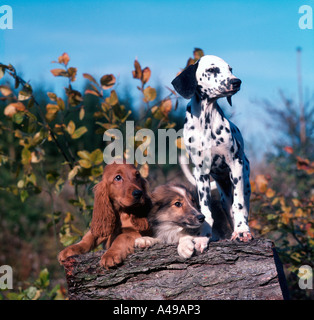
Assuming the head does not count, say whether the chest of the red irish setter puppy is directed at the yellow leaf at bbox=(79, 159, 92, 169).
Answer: no

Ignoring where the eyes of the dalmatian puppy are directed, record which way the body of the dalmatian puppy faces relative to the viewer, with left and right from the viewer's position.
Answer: facing the viewer

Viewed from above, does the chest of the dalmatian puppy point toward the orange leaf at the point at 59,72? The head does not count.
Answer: no

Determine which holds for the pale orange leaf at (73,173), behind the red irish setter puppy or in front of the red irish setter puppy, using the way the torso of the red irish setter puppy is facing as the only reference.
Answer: behind

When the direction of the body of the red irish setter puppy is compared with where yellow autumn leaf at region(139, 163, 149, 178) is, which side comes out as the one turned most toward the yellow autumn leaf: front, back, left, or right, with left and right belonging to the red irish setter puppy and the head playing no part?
back

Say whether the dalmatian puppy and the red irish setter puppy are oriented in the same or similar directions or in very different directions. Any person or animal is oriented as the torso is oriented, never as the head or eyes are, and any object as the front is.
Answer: same or similar directions

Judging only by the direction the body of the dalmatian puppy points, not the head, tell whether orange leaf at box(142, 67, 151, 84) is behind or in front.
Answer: behind

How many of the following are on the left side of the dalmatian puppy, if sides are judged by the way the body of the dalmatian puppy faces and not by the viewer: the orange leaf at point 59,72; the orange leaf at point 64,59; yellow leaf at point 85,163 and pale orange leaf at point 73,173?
0

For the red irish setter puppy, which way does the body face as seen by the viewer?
toward the camera
